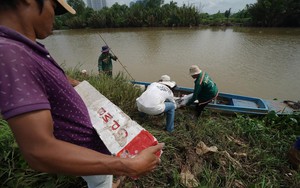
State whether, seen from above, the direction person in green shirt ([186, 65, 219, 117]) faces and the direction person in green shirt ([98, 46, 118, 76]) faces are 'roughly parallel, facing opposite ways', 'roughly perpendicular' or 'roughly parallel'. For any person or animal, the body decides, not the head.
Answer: roughly perpendicular

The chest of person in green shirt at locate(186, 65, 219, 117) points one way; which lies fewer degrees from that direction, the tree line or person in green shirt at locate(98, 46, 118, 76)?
the person in green shirt

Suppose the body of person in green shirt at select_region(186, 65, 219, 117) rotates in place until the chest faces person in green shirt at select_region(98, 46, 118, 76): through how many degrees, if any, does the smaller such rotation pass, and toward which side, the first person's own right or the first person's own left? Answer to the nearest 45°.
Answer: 0° — they already face them

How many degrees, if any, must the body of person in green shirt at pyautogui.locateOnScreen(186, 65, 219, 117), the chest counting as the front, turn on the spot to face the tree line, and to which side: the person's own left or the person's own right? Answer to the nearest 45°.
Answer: approximately 90° to the person's own right

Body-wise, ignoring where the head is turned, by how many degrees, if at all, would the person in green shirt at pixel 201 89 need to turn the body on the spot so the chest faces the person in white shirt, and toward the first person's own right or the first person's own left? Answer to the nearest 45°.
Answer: approximately 45° to the first person's own left

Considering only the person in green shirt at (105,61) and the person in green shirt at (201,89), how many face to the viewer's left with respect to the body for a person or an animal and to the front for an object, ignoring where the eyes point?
1

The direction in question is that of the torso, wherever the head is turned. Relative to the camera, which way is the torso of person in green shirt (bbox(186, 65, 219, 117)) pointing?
to the viewer's left
